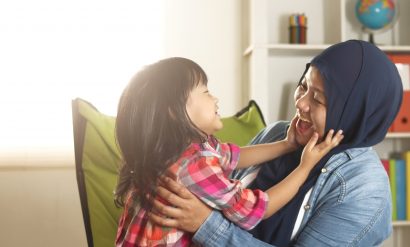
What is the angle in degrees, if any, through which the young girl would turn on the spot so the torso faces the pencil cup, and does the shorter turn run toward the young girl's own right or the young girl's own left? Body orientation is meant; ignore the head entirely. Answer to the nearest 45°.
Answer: approximately 90° to the young girl's own left

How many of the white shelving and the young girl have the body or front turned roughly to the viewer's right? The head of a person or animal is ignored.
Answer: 1

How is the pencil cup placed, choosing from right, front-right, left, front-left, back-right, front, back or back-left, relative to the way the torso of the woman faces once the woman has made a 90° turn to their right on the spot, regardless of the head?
front-right

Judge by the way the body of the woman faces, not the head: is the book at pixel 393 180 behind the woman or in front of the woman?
behind

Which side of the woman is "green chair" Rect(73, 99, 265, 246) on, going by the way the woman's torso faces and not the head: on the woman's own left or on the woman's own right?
on the woman's own right

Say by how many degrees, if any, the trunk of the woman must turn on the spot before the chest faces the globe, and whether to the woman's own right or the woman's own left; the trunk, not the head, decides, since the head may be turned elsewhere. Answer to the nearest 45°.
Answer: approximately 135° to the woman's own right

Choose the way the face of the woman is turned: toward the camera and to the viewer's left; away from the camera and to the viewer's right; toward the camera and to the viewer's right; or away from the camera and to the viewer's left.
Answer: toward the camera and to the viewer's left

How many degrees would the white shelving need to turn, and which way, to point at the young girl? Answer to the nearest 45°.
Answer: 0° — it already faces them

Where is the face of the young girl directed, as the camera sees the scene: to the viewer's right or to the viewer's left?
to the viewer's right

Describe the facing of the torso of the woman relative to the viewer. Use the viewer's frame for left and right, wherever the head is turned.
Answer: facing the viewer and to the left of the viewer

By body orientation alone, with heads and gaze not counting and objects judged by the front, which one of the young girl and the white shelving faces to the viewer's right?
the young girl

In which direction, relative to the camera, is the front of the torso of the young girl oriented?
to the viewer's right

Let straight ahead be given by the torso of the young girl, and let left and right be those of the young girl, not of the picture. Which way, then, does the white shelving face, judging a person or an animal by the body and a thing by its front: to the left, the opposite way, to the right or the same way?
to the right

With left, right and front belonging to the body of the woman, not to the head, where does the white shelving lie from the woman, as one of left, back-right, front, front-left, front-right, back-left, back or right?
back-right
